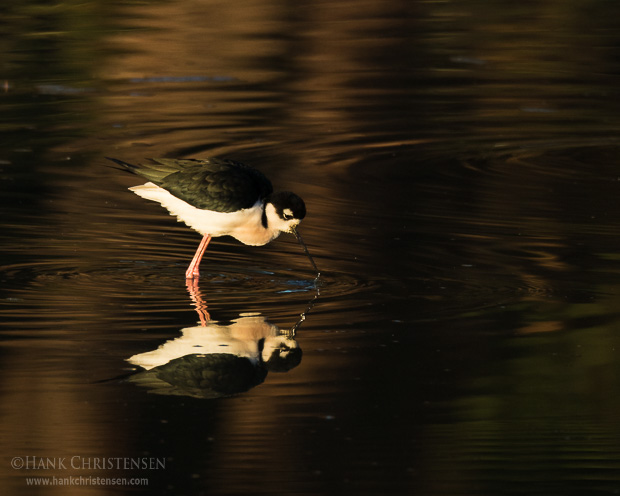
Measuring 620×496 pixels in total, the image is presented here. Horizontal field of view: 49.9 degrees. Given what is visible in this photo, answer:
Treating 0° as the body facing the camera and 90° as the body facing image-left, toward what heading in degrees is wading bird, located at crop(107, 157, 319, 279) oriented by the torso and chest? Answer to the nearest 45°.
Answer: approximately 270°
